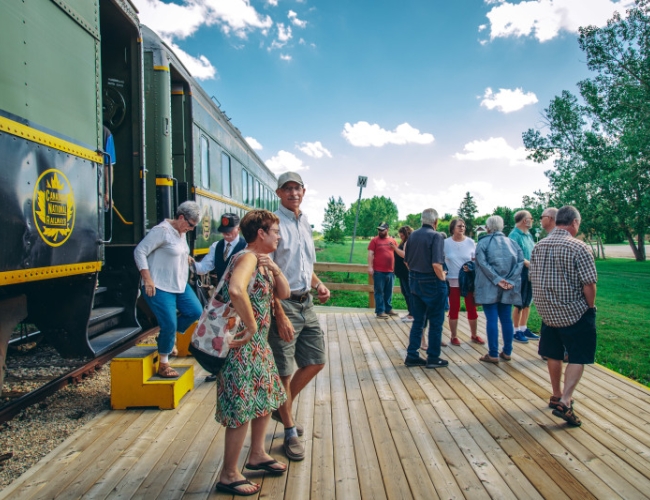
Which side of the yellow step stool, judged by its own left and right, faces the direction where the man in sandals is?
front

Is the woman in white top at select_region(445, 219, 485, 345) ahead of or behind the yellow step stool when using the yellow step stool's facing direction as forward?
ahead

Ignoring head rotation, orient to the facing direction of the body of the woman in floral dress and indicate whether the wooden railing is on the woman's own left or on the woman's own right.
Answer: on the woman's own left

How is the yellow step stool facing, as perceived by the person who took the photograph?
facing to the right of the viewer

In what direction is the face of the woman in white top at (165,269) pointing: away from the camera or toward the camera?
toward the camera
